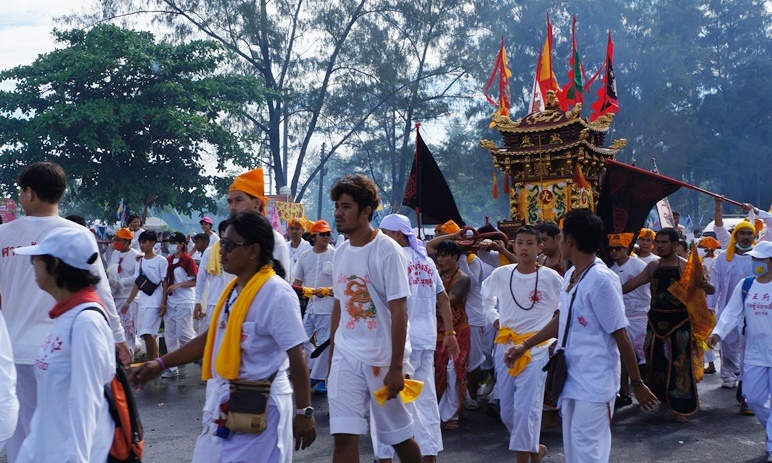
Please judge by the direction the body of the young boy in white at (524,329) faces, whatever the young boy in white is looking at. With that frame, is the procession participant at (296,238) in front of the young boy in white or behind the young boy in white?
behind

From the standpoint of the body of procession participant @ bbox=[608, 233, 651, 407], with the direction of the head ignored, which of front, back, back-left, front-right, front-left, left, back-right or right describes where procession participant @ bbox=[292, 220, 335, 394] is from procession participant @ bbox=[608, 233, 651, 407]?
front-right

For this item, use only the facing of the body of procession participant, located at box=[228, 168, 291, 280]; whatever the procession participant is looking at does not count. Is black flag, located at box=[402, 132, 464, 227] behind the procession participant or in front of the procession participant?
behind

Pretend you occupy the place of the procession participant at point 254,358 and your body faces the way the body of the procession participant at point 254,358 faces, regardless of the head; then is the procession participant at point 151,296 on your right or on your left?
on your right

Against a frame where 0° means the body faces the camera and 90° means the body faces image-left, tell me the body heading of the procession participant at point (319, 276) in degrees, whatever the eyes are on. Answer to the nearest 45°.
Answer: approximately 0°

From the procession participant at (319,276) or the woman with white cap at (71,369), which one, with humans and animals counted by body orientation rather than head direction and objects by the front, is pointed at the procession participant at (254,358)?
the procession participant at (319,276)

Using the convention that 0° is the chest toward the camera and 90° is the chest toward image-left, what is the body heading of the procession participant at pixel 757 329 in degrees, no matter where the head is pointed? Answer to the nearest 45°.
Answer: approximately 45°

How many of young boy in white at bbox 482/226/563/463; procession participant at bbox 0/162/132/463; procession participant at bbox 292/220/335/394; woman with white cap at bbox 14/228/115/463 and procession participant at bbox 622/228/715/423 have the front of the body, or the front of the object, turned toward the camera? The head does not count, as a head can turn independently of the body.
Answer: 3

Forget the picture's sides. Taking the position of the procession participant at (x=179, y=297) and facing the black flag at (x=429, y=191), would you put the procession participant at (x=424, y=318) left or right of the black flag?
right
